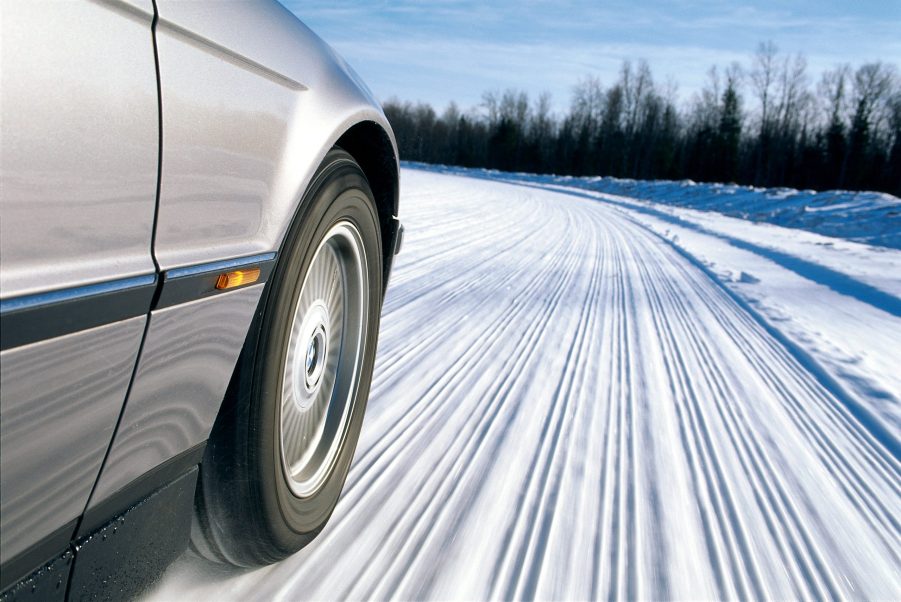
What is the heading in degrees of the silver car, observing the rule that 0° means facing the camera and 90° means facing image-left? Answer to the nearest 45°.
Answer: approximately 225°
